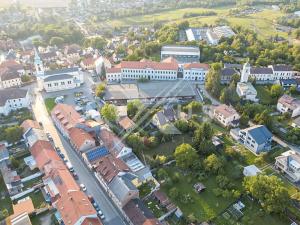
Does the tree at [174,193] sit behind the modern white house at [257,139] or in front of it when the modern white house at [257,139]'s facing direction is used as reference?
in front

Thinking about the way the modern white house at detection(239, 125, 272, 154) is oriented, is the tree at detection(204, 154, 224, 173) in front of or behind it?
in front
